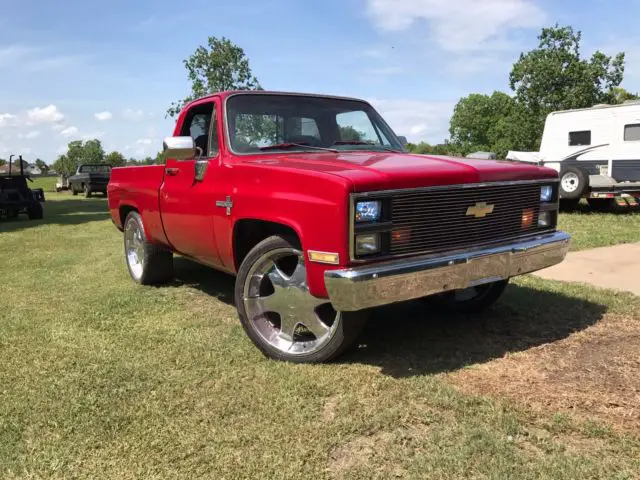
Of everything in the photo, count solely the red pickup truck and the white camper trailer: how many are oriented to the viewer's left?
1

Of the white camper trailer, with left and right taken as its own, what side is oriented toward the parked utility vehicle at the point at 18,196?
front

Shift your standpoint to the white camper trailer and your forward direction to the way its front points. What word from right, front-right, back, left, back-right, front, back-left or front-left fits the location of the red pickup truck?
left

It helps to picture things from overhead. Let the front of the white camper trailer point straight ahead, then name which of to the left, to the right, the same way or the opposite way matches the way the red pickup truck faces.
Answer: the opposite way

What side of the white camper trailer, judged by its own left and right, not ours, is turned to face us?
left

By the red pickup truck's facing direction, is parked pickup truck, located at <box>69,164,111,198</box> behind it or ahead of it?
behind

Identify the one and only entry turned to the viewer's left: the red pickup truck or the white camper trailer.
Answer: the white camper trailer

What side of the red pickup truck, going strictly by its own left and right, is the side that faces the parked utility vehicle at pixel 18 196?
back

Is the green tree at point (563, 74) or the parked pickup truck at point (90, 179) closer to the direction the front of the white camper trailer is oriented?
the parked pickup truck

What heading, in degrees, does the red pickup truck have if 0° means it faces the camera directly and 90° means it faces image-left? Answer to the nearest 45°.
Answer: approximately 315°
